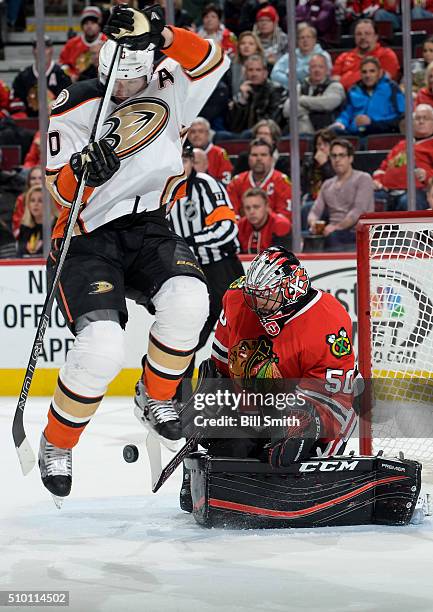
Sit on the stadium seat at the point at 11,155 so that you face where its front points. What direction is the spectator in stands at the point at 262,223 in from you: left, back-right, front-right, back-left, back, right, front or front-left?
front-left

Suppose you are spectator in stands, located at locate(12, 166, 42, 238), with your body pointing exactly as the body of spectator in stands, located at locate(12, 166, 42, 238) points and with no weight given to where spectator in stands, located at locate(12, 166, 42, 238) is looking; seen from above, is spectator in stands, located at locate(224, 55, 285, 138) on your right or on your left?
on your left

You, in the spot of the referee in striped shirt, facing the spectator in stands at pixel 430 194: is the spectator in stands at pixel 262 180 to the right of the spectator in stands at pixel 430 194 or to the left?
left

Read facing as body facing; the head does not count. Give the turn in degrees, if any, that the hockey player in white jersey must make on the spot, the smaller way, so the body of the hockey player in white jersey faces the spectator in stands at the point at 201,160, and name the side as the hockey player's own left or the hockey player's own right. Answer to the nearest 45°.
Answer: approximately 180°

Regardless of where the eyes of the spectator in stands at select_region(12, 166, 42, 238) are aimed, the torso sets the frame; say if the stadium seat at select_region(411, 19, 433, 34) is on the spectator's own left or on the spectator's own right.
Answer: on the spectator's own left

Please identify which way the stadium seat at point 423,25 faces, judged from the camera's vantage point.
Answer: facing the viewer

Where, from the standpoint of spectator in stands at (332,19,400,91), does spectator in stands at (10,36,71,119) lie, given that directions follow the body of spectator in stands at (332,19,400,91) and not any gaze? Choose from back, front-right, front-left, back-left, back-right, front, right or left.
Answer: right

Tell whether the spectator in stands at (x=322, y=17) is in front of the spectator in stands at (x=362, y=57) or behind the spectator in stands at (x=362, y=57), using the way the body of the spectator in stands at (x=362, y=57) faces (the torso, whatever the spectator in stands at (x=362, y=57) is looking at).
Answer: behind

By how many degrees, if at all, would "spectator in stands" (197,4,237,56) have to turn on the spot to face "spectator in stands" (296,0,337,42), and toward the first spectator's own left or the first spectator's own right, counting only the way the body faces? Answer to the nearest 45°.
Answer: approximately 90° to the first spectator's own left

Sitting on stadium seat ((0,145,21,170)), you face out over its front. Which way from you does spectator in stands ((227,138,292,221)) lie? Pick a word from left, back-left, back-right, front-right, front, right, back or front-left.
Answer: front-left

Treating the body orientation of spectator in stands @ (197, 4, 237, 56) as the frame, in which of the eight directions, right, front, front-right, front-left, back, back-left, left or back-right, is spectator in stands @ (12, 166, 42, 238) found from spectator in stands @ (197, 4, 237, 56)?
front-right

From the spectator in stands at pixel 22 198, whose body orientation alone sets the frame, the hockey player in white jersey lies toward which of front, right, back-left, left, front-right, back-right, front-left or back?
front

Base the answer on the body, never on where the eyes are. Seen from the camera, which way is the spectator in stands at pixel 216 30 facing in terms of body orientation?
toward the camera

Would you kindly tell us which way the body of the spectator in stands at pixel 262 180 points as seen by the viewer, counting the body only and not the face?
toward the camera

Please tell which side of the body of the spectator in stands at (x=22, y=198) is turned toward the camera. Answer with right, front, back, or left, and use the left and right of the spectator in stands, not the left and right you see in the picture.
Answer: front
